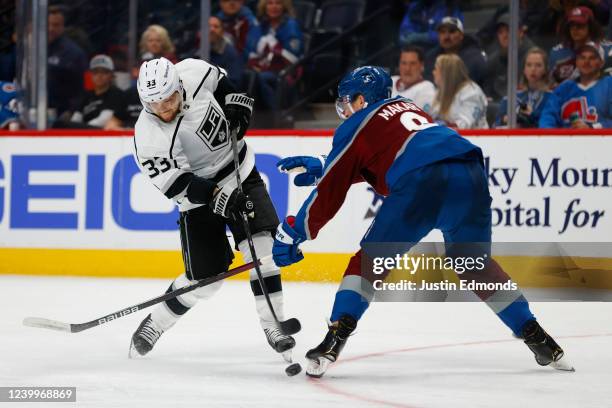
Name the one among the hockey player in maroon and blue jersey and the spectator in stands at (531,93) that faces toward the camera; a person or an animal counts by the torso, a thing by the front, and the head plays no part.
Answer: the spectator in stands

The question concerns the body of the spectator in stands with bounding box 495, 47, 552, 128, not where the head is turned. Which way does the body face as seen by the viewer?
toward the camera

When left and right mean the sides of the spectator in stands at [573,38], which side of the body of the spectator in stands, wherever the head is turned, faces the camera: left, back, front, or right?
front

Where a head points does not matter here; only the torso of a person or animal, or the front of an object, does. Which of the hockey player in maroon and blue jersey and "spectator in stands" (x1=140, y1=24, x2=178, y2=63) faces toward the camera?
the spectator in stands

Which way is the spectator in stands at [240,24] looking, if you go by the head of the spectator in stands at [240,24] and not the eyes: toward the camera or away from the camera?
toward the camera

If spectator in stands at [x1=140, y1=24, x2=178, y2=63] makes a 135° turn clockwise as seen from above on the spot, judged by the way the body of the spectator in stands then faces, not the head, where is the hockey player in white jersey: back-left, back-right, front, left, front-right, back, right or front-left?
back-left

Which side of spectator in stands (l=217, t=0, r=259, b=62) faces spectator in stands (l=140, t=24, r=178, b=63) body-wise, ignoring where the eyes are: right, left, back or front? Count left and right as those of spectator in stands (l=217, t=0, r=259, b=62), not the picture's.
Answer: right

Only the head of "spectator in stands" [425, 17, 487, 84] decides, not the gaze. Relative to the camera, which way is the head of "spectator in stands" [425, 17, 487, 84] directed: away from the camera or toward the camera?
toward the camera

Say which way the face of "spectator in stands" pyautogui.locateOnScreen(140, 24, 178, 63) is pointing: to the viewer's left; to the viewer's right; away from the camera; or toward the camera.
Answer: toward the camera

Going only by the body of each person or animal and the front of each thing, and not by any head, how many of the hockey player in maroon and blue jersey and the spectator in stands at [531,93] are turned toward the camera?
1

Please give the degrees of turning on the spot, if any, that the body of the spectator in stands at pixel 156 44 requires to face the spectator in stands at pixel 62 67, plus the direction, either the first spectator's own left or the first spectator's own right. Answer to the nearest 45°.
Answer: approximately 90° to the first spectator's own right

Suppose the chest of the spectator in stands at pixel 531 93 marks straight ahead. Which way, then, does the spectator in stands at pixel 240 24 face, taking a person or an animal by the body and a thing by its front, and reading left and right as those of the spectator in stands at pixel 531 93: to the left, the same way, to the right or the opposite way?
the same way

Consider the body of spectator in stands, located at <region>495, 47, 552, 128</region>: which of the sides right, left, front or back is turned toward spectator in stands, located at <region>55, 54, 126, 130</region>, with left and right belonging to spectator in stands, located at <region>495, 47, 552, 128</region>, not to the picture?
right

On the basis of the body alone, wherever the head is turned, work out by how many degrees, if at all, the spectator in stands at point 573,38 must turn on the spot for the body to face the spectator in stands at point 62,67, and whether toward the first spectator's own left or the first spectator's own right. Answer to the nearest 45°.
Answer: approximately 90° to the first spectator's own right

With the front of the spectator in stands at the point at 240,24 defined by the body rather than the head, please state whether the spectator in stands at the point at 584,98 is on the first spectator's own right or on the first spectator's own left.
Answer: on the first spectator's own left

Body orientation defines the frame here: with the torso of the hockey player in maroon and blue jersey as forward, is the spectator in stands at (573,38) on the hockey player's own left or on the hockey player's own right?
on the hockey player's own right

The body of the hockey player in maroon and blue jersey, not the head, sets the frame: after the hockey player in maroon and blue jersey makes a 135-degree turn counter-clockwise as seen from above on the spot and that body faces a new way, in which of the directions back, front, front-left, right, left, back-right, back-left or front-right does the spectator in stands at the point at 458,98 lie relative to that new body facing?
back
